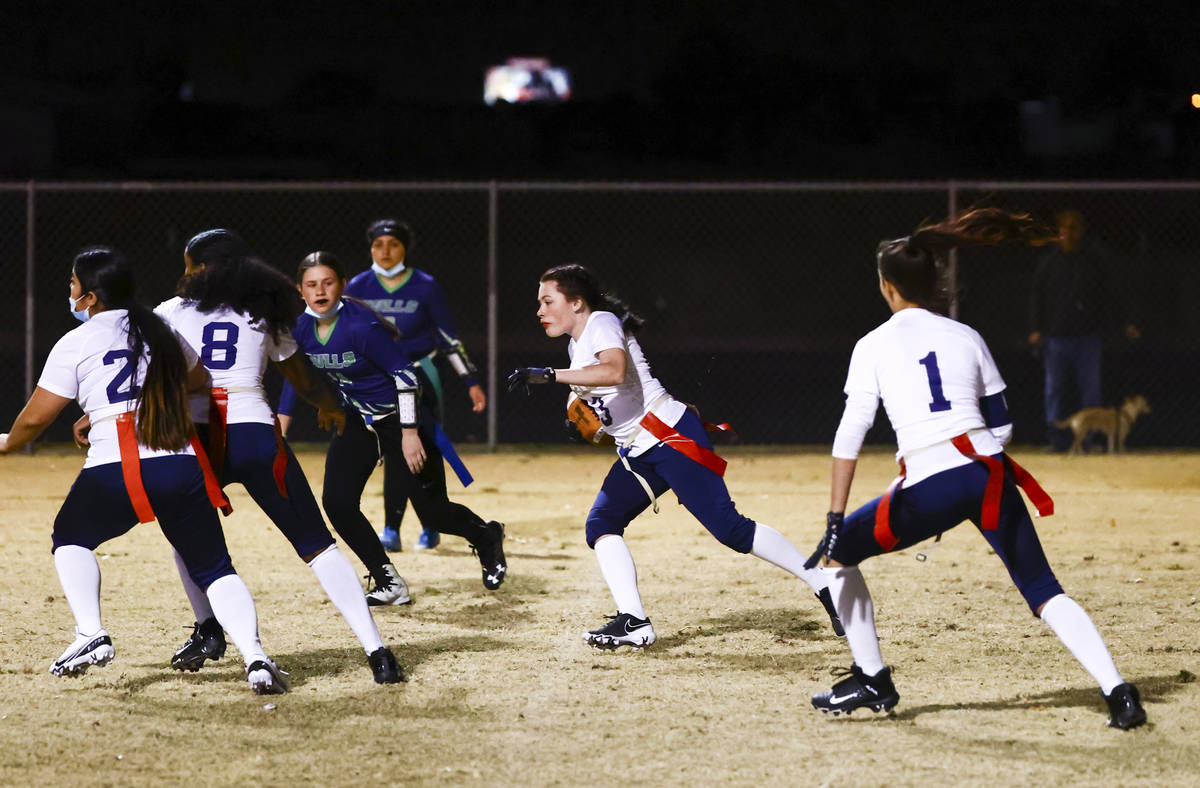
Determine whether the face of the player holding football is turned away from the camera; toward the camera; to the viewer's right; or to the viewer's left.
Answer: to the viewer's left

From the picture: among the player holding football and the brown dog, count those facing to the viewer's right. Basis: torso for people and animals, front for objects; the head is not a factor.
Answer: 1

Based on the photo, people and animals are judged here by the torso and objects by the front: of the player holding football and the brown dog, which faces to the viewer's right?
the brown dog

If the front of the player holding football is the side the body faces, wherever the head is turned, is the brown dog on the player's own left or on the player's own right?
on the player's own right

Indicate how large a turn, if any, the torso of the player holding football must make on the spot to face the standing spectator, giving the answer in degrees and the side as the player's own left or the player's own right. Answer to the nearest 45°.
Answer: approximately 135° to the player's own right

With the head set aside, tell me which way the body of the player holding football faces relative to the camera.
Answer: to the viewer's left

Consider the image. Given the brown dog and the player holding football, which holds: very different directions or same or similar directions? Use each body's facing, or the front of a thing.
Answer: very different directions

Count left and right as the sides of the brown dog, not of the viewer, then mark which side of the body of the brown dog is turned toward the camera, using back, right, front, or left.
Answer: right
